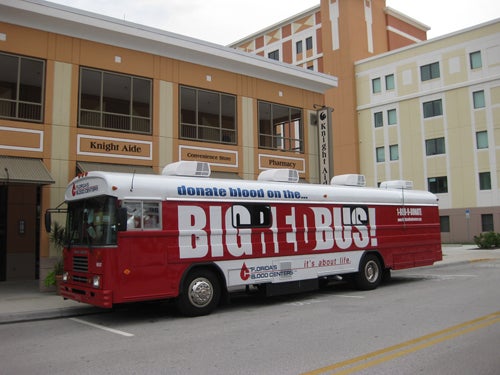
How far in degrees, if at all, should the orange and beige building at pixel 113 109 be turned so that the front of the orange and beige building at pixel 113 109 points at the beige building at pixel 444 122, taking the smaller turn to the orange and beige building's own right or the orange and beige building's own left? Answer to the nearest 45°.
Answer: approximately 90° to the orange and beige building's own left

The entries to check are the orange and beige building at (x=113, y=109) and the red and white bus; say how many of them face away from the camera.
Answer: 0

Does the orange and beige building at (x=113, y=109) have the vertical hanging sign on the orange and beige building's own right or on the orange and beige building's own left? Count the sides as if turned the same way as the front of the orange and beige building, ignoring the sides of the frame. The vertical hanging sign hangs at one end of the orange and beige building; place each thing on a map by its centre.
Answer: on the orange and beige building's own left

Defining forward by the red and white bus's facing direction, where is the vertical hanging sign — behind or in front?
behind

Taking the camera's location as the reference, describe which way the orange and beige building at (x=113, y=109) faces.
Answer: facing the viewer and to the right of the viewer

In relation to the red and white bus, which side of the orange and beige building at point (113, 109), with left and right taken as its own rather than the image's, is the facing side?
front

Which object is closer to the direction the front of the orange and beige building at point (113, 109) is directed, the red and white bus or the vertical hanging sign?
the red and white bus

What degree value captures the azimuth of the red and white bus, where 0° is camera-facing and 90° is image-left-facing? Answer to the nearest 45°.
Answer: approximately 45°

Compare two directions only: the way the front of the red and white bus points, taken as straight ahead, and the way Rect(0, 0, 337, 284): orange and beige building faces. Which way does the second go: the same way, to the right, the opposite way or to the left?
to the left

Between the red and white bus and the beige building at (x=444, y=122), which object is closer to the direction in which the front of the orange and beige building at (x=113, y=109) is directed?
the red and white bus
